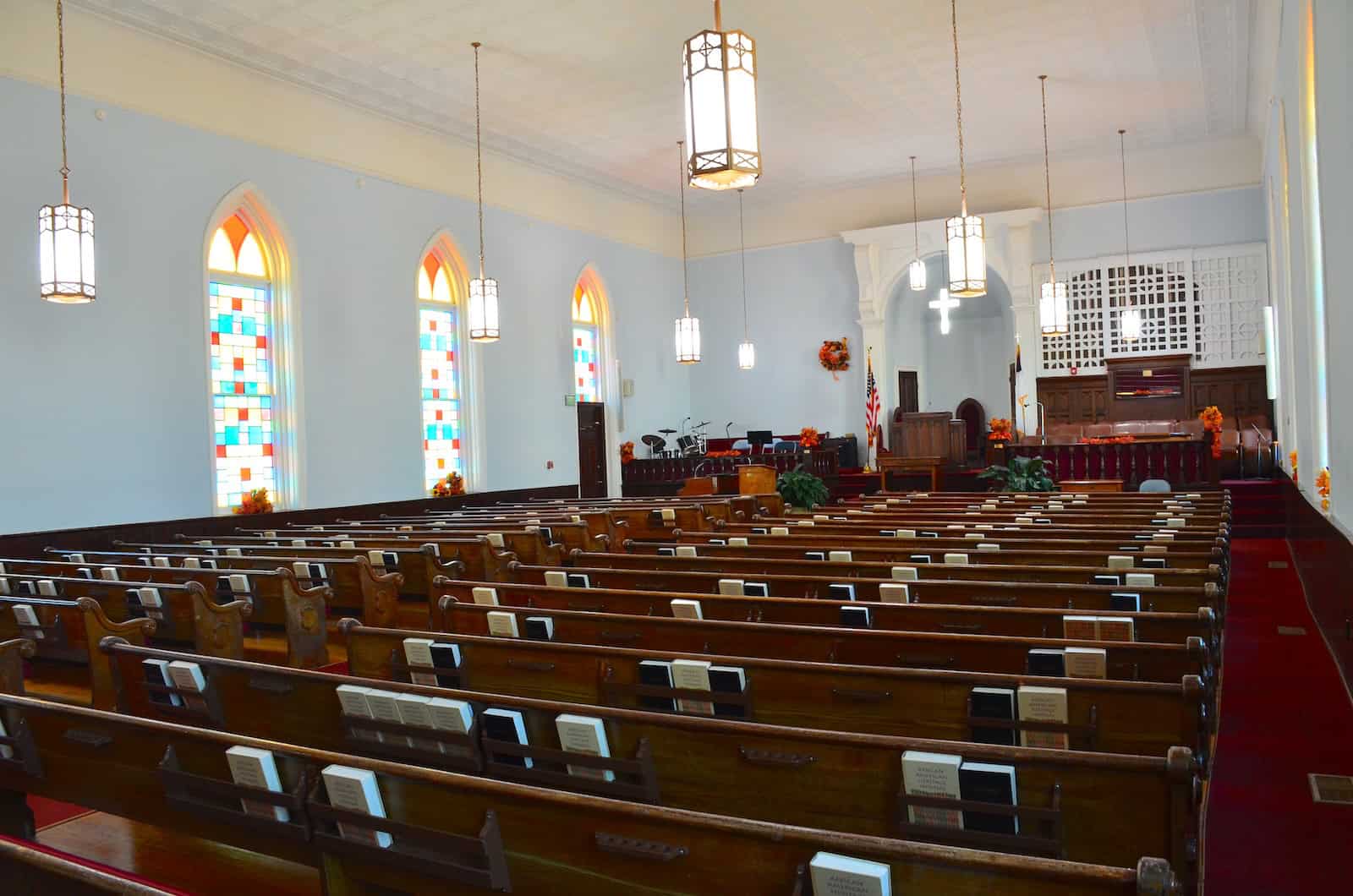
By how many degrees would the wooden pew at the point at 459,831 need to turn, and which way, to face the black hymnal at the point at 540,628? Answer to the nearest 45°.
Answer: approximately 45° to its left

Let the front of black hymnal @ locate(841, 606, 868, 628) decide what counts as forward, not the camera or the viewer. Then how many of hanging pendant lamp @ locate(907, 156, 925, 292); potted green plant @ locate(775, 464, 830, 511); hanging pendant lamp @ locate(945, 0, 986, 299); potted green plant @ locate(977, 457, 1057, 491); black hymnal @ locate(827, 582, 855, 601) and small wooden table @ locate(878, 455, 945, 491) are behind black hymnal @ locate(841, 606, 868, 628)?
6

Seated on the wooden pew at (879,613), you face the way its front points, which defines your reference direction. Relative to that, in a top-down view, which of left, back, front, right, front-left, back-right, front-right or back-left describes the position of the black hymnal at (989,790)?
back

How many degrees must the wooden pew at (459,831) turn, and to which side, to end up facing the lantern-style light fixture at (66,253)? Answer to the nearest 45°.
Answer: approximately 90° to its left

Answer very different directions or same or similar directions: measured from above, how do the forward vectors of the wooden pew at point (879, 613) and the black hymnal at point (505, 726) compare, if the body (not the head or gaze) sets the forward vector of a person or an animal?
very different directions

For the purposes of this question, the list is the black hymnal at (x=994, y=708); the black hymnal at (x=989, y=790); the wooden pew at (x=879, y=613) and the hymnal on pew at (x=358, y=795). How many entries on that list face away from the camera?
1

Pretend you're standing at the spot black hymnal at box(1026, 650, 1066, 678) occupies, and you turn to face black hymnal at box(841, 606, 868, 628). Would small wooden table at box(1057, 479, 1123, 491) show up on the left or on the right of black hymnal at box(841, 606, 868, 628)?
right

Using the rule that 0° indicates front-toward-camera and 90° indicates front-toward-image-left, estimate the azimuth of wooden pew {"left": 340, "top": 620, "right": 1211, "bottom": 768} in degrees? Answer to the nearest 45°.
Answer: approximately 225°

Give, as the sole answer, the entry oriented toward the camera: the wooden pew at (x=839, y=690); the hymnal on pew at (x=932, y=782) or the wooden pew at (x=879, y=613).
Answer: the hymnal on pew

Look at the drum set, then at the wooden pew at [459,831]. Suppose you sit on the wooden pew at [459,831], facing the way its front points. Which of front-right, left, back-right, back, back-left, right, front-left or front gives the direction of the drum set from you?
front-left

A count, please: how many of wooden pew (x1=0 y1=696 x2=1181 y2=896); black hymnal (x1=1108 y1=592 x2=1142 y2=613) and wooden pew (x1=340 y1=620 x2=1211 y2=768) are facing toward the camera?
1
